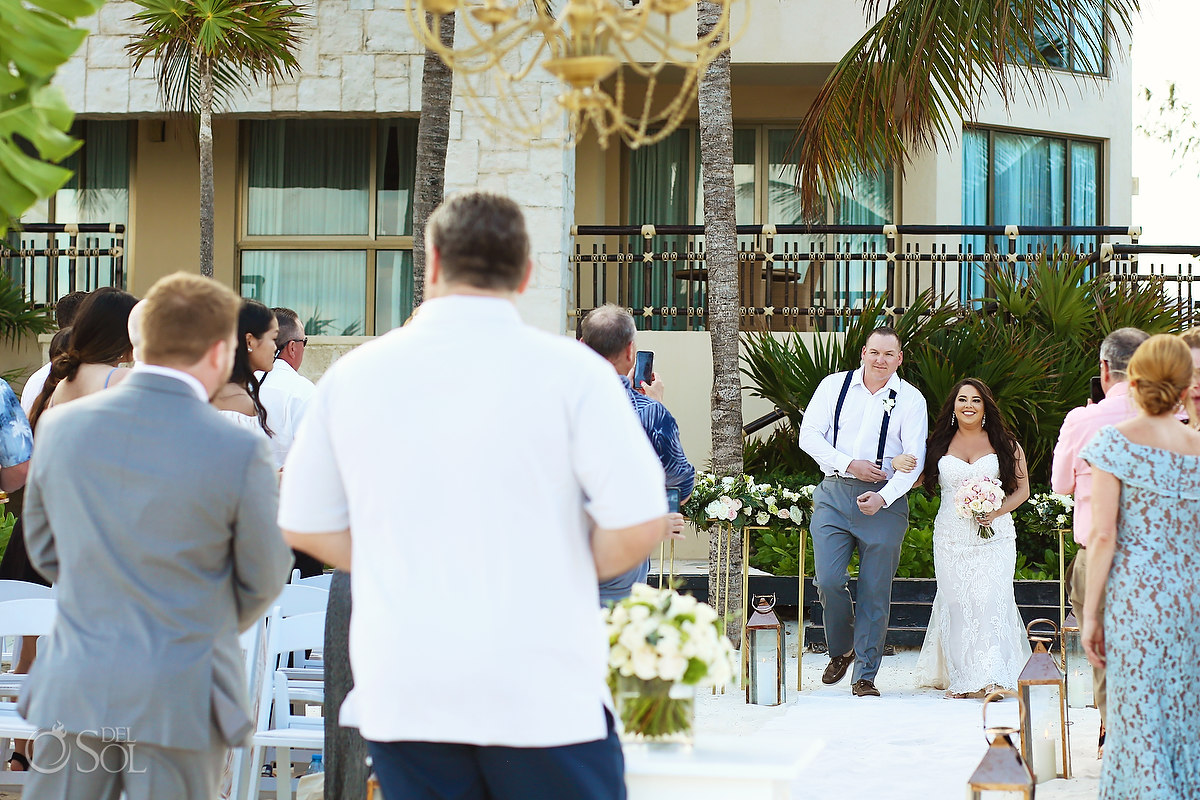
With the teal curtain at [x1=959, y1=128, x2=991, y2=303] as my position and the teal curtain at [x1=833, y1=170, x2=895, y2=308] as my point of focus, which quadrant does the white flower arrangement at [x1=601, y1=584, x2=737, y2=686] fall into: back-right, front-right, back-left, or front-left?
front-left

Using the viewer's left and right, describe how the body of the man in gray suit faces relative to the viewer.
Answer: facing away from the viewer and to the right of the viewer

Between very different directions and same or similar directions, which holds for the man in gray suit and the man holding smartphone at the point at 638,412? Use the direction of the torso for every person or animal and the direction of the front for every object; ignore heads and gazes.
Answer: same or similar directions

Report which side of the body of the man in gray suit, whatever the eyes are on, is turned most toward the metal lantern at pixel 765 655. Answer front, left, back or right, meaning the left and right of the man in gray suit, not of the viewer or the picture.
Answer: front

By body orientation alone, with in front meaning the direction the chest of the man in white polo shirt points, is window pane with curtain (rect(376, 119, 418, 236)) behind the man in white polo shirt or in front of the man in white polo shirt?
in front

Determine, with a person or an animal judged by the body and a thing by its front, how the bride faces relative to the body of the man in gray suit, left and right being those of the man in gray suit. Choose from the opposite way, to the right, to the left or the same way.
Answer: the opposite way

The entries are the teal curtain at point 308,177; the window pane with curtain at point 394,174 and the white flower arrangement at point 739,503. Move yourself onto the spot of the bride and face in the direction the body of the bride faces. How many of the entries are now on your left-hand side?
0

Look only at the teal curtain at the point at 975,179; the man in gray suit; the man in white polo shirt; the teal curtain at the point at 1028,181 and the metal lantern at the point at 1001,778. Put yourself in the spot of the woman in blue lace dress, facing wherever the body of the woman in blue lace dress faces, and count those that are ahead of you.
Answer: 2

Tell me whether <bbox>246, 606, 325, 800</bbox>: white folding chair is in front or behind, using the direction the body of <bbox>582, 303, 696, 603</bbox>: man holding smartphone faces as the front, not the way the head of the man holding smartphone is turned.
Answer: behind

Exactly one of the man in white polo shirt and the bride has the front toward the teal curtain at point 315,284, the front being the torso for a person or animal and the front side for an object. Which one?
the man in white polo shirt

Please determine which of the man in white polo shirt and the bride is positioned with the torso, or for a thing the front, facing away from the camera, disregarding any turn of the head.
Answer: the man in white polo shirt

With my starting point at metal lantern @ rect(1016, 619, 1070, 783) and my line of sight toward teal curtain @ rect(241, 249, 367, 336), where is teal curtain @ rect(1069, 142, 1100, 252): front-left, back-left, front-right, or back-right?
front-right

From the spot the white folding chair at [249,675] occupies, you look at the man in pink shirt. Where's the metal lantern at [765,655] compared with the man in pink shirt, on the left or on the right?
left

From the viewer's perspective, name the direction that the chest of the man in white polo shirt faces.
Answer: away from the camera

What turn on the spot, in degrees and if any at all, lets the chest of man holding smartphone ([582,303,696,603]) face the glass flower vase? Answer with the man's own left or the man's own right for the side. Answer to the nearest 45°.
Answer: approximately 135° to the man's own right

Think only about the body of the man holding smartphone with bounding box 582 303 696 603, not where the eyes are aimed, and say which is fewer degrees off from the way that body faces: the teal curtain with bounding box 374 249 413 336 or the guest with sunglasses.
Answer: the teal curtain

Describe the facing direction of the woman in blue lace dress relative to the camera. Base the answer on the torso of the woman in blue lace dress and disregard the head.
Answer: away from the camera

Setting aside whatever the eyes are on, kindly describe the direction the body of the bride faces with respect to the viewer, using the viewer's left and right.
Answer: facing the viewer

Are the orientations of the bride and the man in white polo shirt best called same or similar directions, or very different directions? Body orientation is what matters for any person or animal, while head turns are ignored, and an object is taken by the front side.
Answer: very different directions

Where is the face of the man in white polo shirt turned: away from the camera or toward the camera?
away from the camera
